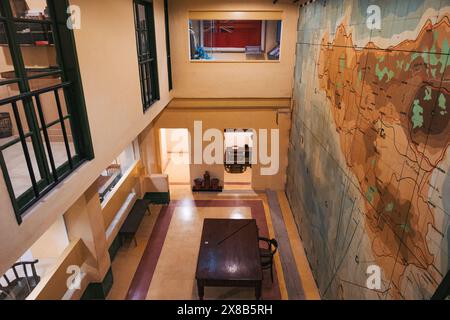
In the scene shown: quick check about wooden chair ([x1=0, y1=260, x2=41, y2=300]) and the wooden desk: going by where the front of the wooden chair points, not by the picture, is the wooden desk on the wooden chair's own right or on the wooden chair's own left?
on the wooden chair's own left
